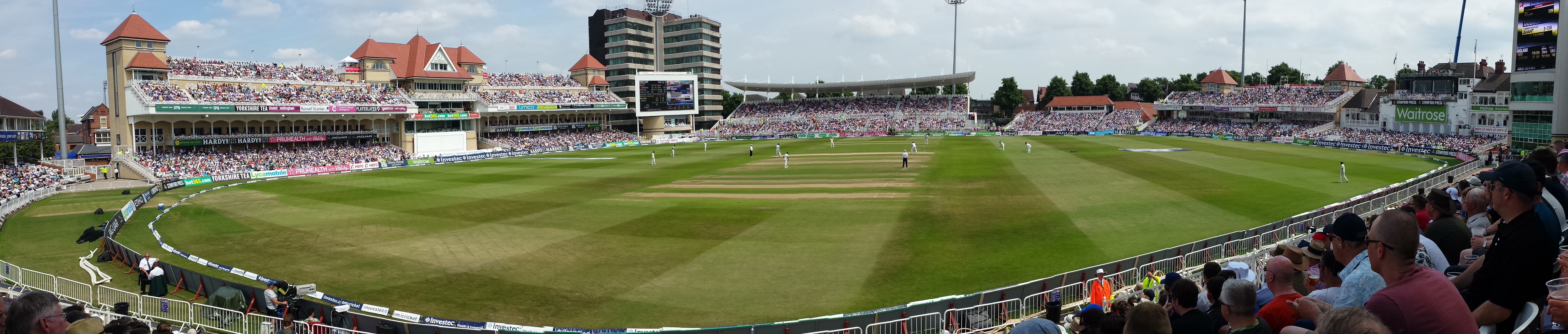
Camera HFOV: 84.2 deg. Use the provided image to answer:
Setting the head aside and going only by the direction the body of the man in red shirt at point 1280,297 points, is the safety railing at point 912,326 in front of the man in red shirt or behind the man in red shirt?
in front

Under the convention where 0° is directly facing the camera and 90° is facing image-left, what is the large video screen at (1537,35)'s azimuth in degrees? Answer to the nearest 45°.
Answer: approximately 45°

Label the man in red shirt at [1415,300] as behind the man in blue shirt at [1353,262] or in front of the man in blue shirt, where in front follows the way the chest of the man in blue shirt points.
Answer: behind

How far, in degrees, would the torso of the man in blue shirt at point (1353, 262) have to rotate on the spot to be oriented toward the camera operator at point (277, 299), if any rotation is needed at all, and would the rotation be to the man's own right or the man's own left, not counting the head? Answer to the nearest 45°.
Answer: approximately 45° to the man's own left

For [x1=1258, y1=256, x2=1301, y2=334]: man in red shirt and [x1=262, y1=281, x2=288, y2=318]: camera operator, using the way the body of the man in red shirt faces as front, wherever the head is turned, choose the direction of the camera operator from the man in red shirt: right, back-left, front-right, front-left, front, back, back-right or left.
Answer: front-left

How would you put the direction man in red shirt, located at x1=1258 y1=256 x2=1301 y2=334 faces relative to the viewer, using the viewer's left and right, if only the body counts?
facing away from the viewer and to the left of the viewer

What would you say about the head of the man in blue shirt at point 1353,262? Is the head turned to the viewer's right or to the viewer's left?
to the viewer's left

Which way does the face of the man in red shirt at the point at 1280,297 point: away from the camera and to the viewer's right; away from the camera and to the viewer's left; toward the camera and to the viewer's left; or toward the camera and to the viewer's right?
away from the camera and to the viewer's left

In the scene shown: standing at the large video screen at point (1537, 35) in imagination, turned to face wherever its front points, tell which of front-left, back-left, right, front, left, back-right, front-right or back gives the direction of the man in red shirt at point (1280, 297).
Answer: front-left

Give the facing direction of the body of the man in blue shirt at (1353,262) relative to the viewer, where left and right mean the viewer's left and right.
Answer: facing away from the viewer and to the left of the viewer
